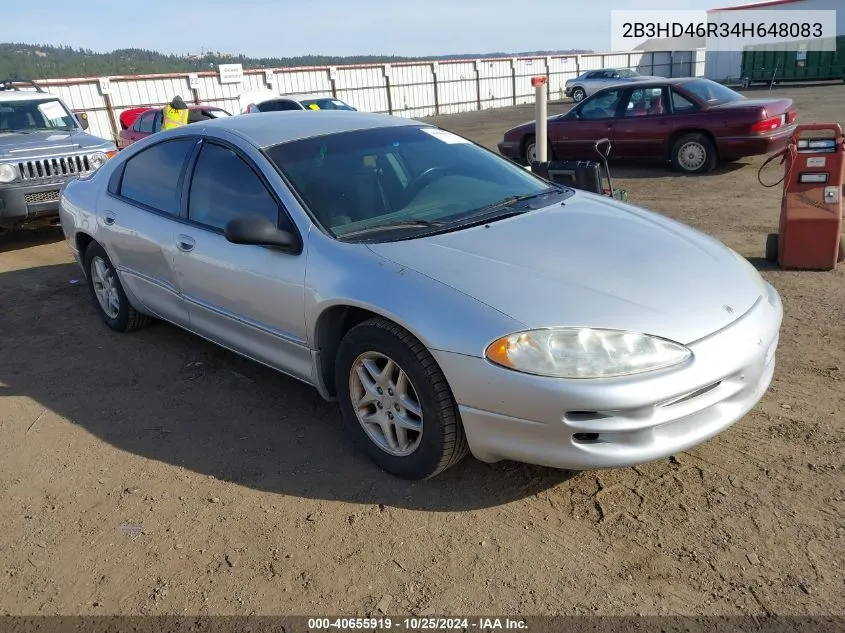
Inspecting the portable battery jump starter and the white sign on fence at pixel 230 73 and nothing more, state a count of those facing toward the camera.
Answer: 2

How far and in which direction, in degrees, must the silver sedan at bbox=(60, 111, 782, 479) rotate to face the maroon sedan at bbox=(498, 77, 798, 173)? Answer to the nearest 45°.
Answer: approximately 90° to its left

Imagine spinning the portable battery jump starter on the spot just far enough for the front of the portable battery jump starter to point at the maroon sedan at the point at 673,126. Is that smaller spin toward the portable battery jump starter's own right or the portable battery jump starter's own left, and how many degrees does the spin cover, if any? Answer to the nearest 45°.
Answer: approximately 180°

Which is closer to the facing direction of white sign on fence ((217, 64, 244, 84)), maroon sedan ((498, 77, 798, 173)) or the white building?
the maroon sedan

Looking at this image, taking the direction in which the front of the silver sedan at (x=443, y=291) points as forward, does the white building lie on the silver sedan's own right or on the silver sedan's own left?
on the silver sedan's own left

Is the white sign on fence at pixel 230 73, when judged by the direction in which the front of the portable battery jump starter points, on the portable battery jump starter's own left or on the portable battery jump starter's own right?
on the portable battery jump starter's own right

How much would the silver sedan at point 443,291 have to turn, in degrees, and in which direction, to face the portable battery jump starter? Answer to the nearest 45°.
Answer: approximately 90° to its left

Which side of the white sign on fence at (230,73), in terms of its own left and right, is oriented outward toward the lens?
front

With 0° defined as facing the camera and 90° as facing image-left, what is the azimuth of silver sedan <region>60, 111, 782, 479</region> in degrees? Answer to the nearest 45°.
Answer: approximately 315°

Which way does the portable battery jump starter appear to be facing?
toward the camera
